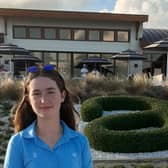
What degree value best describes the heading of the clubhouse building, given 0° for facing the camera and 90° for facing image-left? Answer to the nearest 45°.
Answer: approximately 0°
